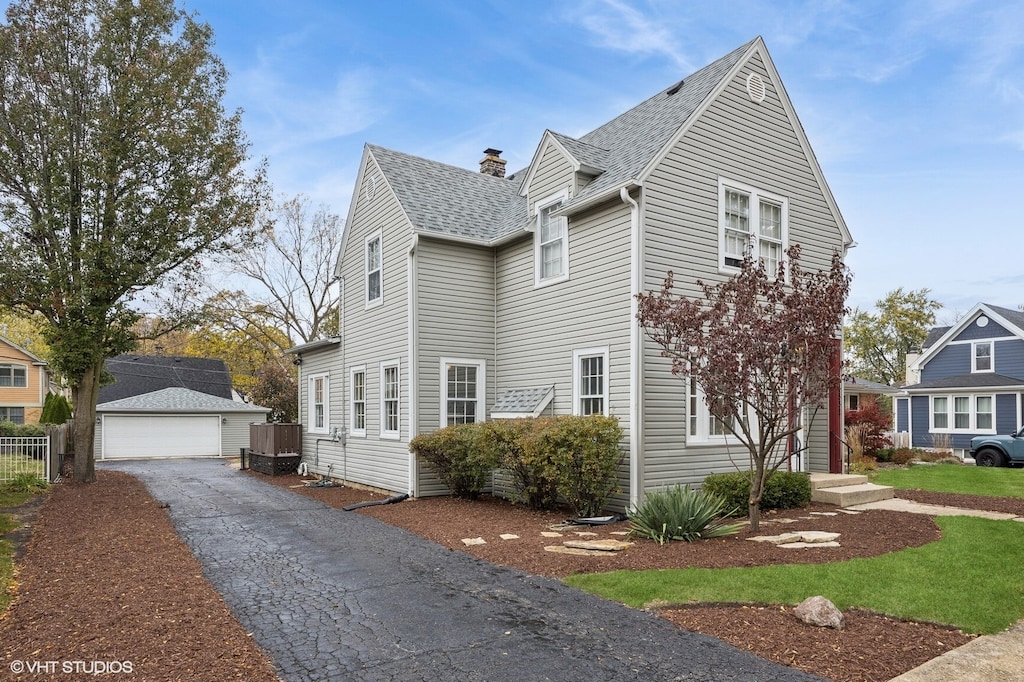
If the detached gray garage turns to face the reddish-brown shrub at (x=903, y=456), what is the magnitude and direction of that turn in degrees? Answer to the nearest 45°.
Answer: approximately 45° to its left

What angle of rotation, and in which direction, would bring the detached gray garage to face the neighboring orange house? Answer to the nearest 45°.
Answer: approximately 135° to its right

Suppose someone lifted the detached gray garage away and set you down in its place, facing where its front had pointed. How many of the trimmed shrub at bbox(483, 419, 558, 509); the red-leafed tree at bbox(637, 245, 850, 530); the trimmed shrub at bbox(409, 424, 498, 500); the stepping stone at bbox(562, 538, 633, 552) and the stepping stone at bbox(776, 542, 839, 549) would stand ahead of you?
5

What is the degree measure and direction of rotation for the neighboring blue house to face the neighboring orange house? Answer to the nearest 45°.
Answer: approximately 90° to its right

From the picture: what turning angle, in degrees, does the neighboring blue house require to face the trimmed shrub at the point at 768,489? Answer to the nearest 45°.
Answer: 0° — it already faces it

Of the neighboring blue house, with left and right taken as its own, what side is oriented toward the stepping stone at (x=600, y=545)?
front

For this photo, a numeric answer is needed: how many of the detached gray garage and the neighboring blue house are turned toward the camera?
2

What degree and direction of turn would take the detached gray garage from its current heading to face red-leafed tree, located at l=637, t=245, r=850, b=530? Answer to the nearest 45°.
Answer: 0° — it already faces it

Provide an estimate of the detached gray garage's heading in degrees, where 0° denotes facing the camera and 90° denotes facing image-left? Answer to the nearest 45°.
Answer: approximately 0°

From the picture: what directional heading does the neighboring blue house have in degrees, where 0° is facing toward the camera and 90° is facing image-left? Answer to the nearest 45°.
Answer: approximately 0°
